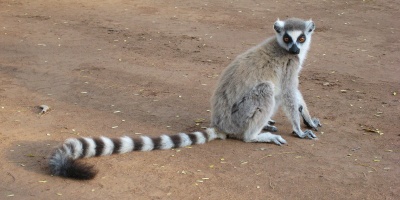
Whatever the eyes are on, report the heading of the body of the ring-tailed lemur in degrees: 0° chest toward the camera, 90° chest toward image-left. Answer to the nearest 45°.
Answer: approximately 270°
